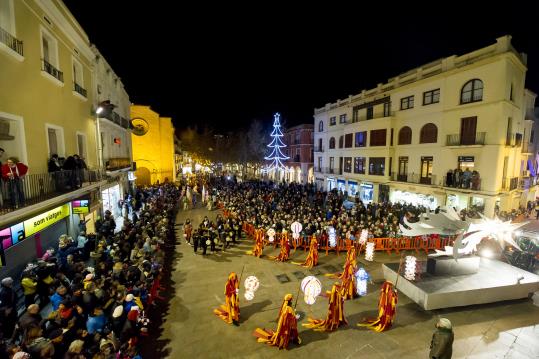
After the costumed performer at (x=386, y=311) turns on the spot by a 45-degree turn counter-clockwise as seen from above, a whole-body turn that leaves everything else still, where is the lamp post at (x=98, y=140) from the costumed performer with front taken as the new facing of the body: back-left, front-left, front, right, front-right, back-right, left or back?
back-left

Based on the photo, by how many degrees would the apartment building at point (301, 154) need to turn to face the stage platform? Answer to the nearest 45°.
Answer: approximately 45° to its left

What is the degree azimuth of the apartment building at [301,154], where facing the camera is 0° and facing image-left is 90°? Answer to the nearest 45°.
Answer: approximately 45°

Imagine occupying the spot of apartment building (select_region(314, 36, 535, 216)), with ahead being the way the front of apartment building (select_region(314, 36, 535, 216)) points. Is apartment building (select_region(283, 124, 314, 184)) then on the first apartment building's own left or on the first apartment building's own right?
on the first apartment building's own right

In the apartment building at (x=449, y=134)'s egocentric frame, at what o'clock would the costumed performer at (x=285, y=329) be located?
The costumed performer is roughly at 11 o'clock from the apartment building.

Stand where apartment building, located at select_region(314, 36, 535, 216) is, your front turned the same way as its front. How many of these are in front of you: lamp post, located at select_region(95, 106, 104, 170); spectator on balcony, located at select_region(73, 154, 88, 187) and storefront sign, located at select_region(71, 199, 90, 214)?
3

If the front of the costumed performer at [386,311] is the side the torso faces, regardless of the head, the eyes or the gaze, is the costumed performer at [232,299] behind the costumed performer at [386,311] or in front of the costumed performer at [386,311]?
behind

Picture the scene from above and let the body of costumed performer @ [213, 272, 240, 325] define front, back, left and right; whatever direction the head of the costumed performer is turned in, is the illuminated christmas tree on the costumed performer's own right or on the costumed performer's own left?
on the costumed performer's own left
